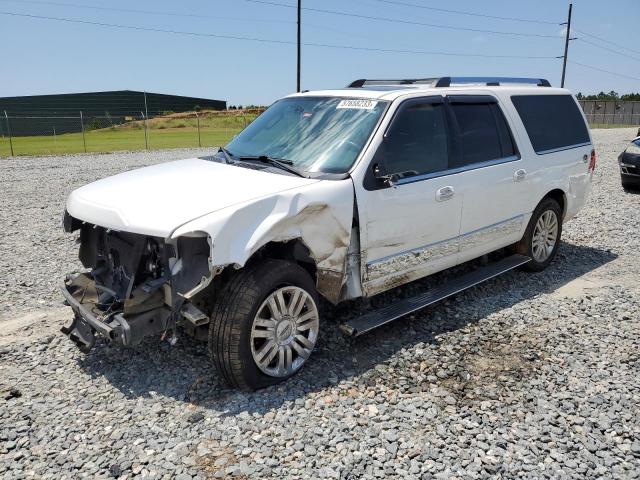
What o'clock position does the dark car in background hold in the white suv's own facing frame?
The dark car in background is roughly at 6 o'clock from the white suv.

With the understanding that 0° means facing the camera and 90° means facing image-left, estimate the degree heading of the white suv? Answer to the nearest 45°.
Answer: approximately 45°
